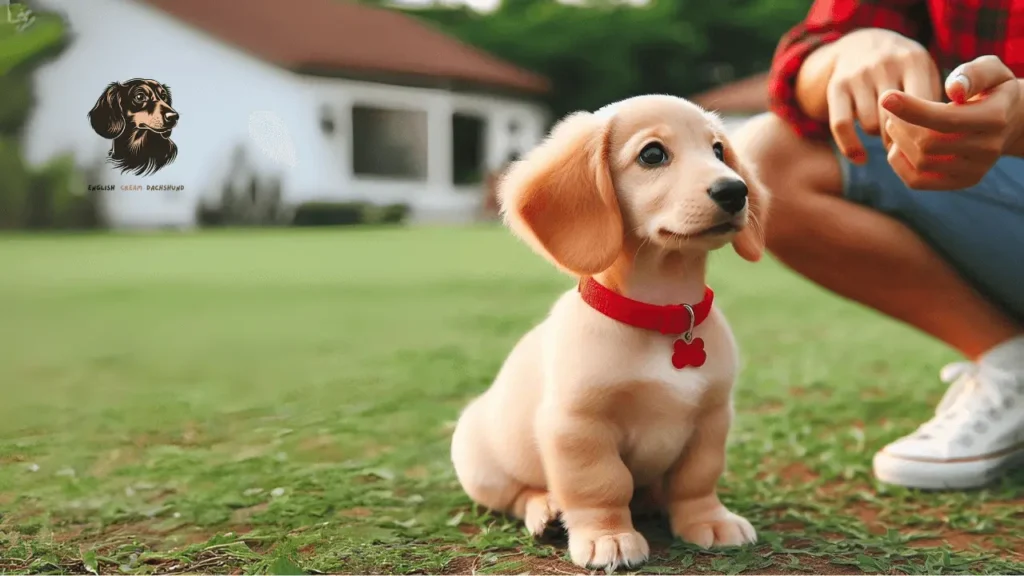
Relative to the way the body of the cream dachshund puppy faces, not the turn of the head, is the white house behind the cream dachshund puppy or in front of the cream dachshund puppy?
behind

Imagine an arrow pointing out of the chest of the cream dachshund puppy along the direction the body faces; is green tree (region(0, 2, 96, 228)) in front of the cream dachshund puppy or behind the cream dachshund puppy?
behind

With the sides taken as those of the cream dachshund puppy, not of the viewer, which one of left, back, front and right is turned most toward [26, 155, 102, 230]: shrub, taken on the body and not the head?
back

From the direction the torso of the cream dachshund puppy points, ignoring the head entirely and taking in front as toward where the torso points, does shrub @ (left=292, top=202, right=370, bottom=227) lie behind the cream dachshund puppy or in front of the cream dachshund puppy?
behind

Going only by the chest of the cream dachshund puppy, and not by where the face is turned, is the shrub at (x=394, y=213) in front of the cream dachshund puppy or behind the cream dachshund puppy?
behind

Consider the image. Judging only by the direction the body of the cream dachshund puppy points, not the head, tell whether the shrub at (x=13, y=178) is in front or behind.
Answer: behind
